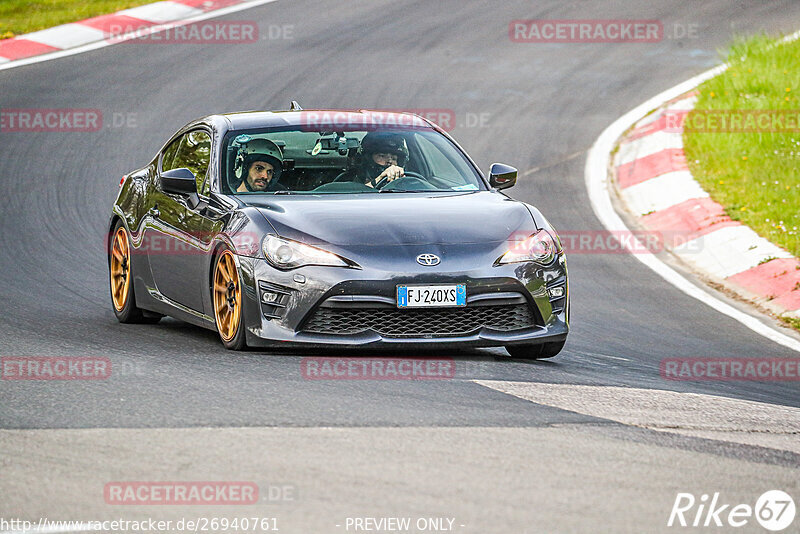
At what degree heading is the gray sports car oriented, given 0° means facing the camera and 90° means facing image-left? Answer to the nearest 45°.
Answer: approximately 0°
